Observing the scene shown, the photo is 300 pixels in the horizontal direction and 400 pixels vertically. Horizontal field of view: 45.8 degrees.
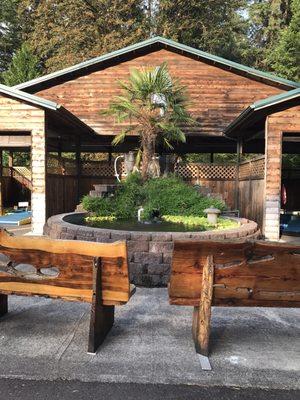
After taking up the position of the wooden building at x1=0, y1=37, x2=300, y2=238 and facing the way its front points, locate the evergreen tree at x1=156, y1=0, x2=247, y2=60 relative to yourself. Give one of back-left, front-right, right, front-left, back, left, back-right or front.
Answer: back

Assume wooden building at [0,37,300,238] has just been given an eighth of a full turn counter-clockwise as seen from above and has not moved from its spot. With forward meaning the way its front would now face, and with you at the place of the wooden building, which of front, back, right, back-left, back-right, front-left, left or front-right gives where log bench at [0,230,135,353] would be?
front-right

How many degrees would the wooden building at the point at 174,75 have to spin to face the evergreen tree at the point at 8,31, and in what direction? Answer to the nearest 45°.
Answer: approximately 135° to its right

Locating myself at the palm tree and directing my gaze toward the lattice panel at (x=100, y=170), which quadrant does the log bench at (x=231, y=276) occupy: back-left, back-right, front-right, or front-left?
back-left

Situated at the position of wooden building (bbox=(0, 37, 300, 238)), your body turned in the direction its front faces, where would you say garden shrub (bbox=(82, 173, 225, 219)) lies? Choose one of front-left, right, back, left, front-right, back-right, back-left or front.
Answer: front

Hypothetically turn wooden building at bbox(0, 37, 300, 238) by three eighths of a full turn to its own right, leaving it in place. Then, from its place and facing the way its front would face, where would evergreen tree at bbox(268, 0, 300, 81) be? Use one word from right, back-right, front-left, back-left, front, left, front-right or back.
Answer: right

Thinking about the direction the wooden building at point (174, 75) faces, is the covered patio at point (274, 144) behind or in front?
in front

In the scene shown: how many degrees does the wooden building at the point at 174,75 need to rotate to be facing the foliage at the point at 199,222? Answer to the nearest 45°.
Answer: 0° — it already faces it

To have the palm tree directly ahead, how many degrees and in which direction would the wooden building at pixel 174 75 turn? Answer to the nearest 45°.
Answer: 0° — it already faces it

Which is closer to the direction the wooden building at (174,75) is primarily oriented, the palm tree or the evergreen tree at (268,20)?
the palm tree

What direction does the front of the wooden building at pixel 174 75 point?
toward the camera

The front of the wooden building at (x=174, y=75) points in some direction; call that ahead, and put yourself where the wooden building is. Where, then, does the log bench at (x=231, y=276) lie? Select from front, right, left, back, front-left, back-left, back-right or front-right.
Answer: front
